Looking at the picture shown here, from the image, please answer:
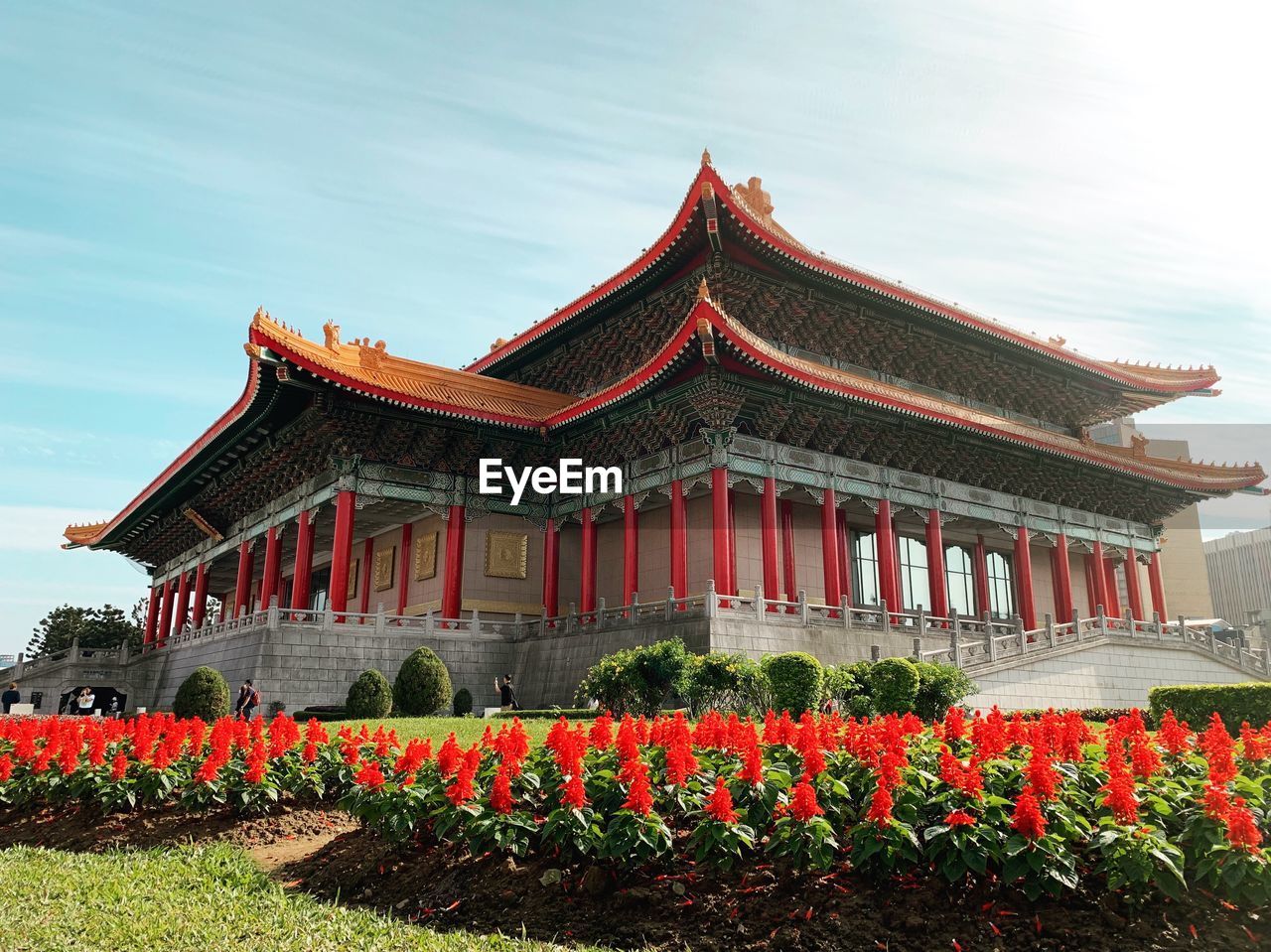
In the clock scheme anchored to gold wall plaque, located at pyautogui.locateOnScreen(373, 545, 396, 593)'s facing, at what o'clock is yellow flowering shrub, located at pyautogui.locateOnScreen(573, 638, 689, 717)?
The yellow flowering shrub is roughly at 10 o'clock from the gold wall plaque.

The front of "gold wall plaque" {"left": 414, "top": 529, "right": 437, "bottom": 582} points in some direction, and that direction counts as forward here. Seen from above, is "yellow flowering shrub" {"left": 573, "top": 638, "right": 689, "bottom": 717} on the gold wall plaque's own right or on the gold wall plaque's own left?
on the gold wall plaque's own left

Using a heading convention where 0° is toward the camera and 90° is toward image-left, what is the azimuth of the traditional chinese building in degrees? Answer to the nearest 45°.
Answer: approximately 45°

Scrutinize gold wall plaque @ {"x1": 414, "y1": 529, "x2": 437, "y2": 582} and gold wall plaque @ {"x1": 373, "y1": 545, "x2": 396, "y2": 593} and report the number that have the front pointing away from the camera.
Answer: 0

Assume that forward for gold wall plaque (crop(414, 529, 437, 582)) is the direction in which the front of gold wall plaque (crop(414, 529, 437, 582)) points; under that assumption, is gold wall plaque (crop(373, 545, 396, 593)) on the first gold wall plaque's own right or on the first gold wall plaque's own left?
on the first gold wall plaque's own right

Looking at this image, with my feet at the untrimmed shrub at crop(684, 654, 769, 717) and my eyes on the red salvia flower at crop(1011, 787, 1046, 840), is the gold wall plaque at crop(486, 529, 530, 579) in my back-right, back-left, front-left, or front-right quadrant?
back-right

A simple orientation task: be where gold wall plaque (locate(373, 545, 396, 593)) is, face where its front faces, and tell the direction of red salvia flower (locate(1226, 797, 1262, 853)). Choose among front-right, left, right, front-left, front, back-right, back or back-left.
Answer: front-left

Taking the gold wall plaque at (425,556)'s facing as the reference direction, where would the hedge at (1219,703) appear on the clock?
The hedge is roughly at 9 o'clock from the gold wall plaque.

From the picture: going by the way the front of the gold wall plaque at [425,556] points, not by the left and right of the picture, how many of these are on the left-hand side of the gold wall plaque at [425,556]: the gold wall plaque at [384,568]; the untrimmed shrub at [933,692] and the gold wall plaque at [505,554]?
2
